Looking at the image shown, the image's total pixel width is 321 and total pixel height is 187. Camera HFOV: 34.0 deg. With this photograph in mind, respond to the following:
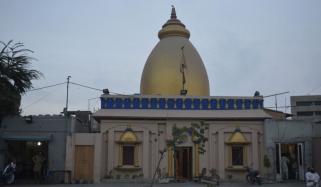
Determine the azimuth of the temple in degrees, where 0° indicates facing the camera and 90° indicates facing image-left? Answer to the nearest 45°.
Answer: approximately 0°
